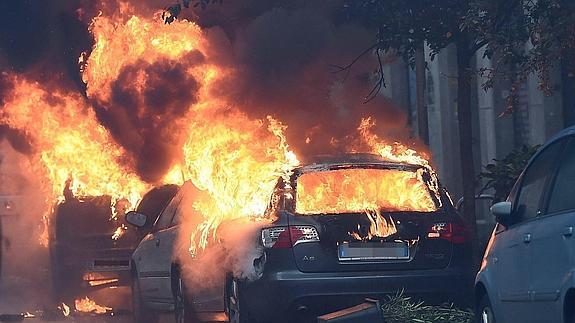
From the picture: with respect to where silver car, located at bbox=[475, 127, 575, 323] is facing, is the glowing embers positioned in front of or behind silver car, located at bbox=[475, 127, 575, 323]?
in front

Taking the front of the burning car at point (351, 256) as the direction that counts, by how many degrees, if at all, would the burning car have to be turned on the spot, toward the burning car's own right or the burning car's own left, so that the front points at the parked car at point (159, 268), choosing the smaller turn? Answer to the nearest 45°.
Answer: approximately 45° to the burning car's own left

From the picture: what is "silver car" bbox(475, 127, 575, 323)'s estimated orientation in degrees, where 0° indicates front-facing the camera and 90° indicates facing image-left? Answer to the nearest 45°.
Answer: approximately 135°

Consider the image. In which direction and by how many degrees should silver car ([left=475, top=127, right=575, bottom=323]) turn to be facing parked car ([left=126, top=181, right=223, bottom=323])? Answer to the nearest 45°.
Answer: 0° — it already faces it

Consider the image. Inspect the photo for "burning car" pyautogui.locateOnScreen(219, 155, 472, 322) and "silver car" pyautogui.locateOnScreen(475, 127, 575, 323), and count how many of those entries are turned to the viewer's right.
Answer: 0

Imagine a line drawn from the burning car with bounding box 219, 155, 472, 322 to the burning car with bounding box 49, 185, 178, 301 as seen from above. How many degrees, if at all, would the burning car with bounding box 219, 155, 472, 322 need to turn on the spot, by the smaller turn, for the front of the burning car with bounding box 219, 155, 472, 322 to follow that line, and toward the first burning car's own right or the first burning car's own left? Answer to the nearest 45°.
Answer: approximately 45° to the first burning car's own left

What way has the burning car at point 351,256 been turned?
away from the camera

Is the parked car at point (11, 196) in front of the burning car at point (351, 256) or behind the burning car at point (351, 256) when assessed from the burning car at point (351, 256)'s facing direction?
in front
